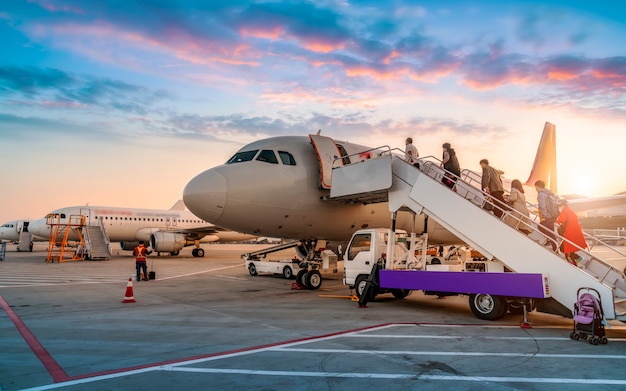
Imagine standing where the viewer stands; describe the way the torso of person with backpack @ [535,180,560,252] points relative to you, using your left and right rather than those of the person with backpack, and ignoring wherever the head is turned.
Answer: facing away from the viewer and to the left of the viewer

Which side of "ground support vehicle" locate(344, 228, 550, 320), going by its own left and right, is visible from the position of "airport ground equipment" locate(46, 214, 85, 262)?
front

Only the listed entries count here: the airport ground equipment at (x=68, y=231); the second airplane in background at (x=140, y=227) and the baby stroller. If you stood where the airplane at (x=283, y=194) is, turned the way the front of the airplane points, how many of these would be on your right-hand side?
2

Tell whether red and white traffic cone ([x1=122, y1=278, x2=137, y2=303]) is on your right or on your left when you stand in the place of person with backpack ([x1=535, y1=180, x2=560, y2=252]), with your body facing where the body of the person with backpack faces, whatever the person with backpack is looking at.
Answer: on your left

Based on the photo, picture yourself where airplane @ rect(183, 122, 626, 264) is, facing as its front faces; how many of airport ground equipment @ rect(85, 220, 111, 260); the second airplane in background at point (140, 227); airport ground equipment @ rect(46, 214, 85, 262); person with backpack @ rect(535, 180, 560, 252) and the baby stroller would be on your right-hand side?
3

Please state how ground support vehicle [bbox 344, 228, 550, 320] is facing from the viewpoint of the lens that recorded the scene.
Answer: facing away from the viewer and to the left of the viewer

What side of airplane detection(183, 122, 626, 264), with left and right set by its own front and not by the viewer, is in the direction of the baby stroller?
left
